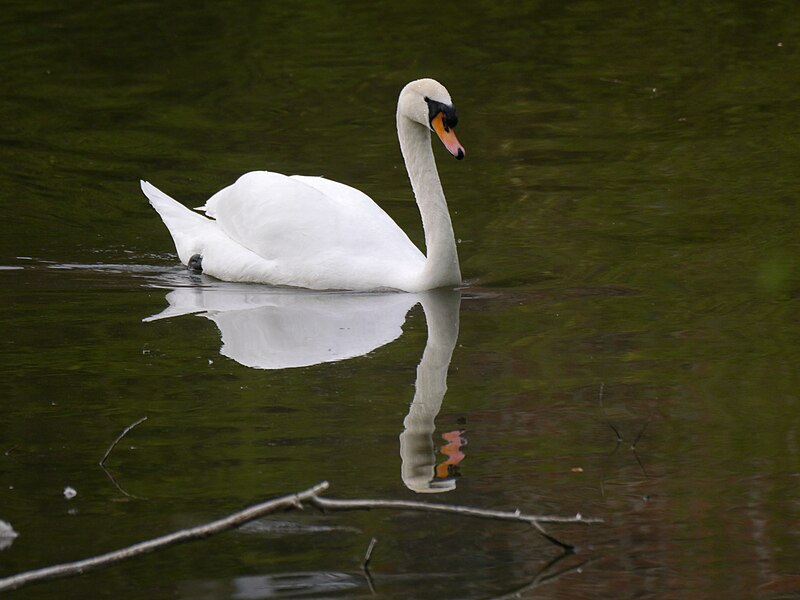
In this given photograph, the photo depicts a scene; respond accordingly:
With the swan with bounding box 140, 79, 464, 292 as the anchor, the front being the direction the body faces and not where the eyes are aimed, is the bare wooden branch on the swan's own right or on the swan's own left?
on the swan's own right

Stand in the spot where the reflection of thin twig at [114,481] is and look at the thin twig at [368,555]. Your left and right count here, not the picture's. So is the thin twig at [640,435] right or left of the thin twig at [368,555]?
left

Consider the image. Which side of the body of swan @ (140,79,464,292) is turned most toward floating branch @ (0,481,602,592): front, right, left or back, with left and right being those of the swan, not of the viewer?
right

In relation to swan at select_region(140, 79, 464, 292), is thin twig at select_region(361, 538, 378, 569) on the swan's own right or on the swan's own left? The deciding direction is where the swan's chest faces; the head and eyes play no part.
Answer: on the swan's own right

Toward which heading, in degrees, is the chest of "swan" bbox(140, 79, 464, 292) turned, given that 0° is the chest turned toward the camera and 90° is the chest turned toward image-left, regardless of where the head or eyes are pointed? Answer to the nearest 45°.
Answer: approximately 270°

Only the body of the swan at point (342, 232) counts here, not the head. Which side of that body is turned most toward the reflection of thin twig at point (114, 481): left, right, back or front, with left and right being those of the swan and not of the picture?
right
